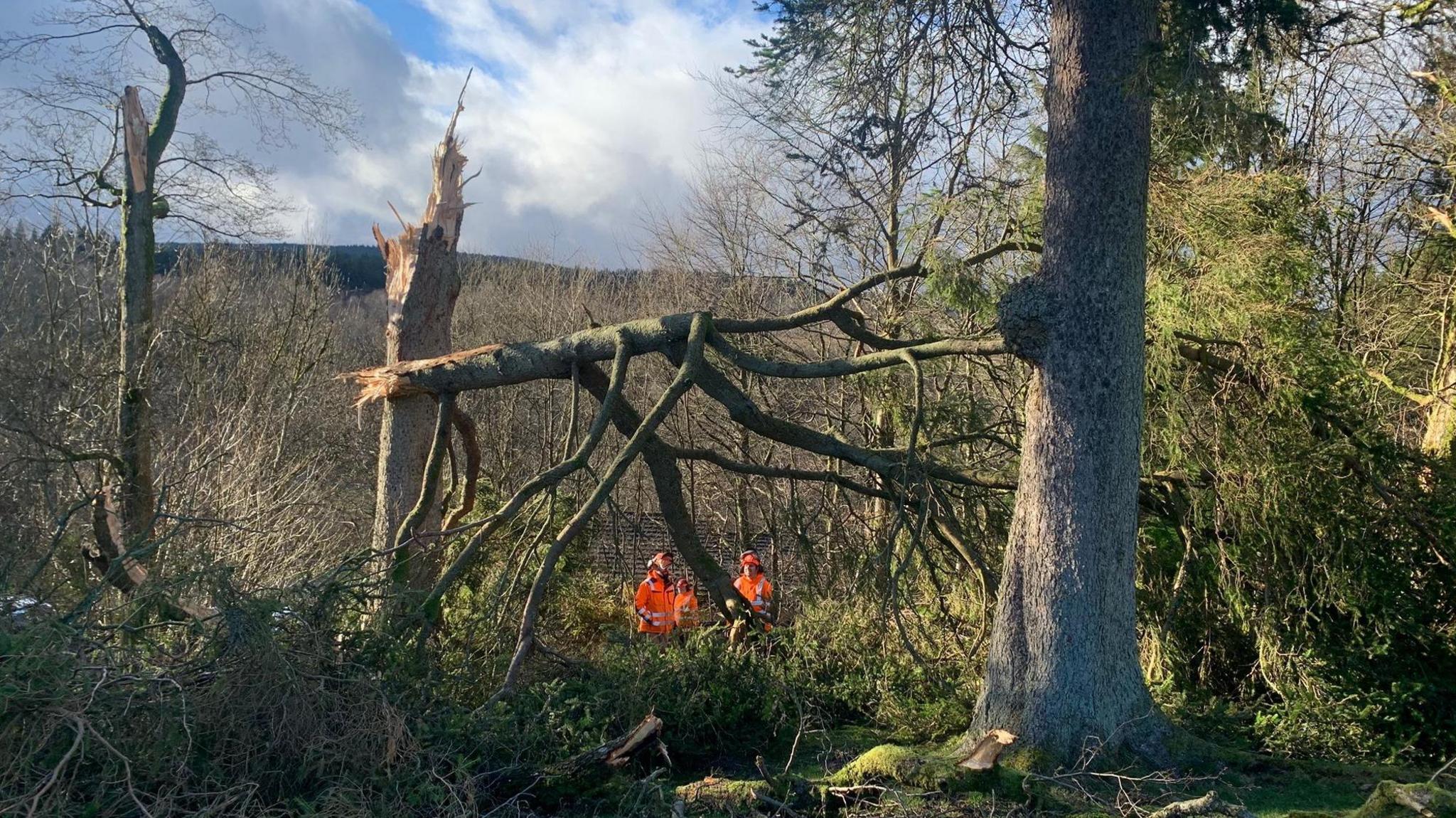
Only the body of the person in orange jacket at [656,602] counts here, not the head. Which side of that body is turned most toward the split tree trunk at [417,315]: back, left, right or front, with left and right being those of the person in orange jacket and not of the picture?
right

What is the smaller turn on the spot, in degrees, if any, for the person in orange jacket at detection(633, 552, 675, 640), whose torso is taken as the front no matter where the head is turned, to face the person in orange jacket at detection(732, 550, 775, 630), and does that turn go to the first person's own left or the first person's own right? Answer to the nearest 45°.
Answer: approximately 45° to the first person's own left

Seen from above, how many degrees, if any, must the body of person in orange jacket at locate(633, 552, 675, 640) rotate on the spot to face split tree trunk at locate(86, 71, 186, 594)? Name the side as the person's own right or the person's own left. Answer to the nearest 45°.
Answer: approximately 135° to the person's own right

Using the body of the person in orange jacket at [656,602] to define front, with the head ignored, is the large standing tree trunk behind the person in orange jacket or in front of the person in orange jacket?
in front
